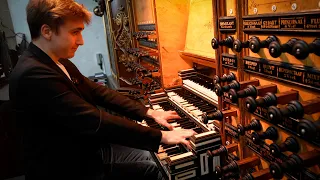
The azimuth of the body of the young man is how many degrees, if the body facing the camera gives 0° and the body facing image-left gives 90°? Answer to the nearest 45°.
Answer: approximately 270°

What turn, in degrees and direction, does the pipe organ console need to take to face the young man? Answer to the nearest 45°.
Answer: approximately 45° to its right

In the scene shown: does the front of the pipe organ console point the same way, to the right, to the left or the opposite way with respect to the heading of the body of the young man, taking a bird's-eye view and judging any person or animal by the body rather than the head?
the opposite way

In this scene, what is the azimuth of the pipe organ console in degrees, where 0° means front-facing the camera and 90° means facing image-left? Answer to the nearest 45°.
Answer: approximately 45°

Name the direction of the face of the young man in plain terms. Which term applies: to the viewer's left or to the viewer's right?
to the viewer's right

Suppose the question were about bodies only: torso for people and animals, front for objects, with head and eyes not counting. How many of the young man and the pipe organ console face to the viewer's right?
1

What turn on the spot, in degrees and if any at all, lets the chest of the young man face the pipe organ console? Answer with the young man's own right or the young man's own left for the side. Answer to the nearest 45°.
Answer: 0° — they already face it
